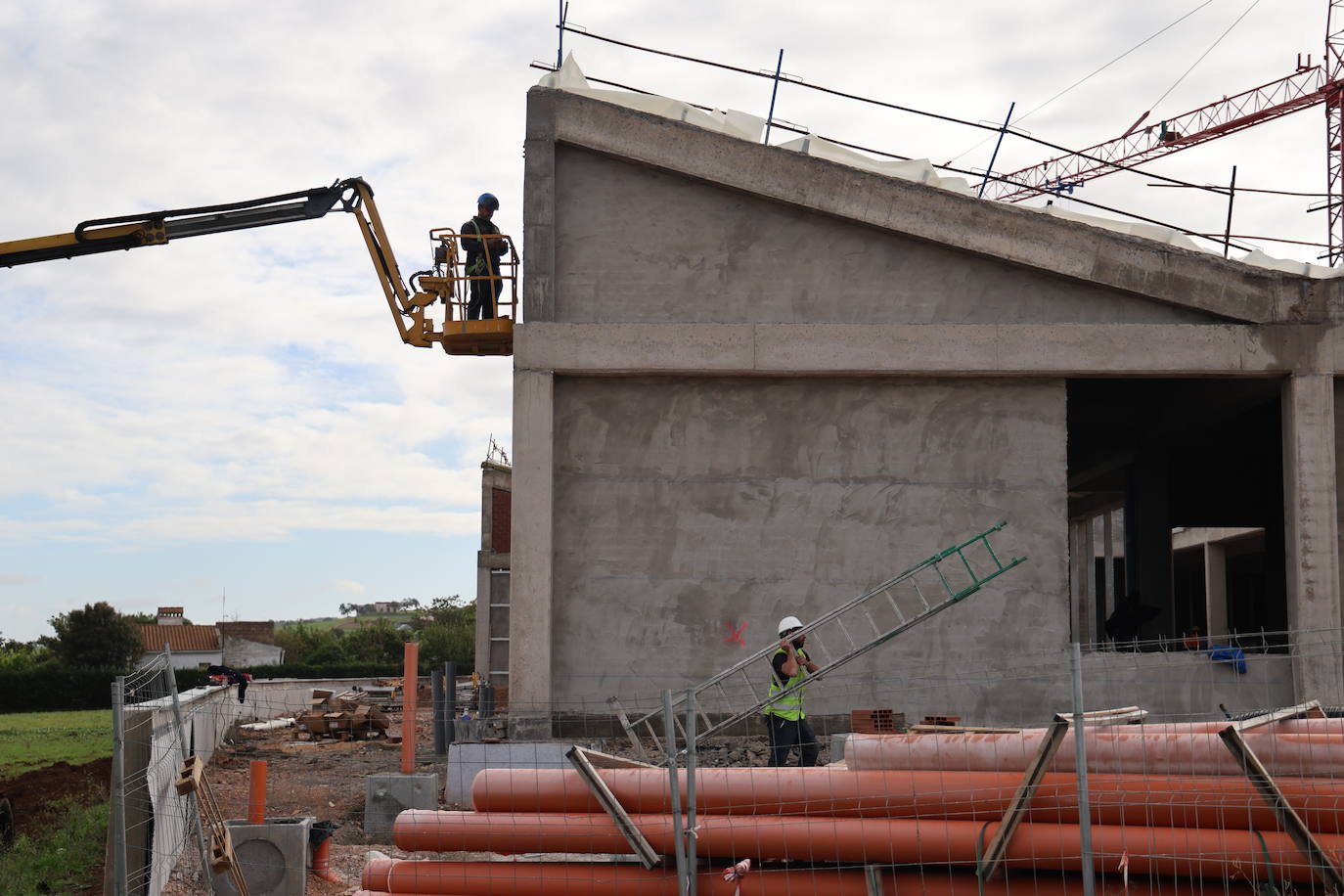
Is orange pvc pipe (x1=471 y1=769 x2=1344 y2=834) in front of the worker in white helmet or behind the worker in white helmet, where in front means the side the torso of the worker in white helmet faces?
in front

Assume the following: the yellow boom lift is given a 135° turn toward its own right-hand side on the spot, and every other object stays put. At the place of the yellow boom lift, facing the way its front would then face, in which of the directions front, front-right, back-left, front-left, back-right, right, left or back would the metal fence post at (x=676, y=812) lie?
front-left

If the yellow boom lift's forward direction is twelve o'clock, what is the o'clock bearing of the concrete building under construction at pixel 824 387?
The concrete building under construction is roughly at 1 o'clock from the yellow boom lift.

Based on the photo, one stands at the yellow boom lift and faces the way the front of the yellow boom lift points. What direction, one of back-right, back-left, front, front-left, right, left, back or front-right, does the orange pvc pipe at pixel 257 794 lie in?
right

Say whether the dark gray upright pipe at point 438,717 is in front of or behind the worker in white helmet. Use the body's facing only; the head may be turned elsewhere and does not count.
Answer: behind

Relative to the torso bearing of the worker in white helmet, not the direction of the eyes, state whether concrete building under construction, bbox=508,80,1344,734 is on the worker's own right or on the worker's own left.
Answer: on the worker's own left

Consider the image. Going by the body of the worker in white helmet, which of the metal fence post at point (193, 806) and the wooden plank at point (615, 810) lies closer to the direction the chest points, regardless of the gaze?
the wooden plank

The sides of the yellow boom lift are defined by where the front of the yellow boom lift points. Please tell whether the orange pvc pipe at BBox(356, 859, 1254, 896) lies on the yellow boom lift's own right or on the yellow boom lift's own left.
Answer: on the yellow boom lift's own right

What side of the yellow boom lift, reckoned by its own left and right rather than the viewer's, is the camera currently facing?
right
